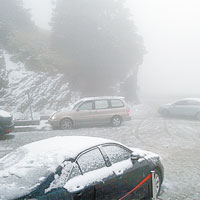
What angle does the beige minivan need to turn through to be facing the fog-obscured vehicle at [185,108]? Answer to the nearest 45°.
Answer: approximately 135° to its right

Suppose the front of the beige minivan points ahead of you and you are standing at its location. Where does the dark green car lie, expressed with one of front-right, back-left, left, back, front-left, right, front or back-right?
left

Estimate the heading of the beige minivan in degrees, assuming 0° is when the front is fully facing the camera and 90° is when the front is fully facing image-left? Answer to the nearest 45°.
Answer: approximately 90°

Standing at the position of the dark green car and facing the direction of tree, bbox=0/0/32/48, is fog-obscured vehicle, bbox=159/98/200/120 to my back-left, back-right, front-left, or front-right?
front-right

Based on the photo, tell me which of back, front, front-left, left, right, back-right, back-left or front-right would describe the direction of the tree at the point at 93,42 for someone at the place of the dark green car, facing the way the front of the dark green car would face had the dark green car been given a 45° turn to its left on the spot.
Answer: front

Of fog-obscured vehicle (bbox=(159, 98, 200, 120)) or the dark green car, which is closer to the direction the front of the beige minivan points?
the dark green car

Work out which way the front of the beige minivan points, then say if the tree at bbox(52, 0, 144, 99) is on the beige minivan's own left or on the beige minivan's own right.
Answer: on the beige minivan's own right

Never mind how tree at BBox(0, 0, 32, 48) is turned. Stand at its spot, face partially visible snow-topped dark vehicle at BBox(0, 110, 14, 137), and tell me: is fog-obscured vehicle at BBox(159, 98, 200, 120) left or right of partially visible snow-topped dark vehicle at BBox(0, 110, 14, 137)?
left
